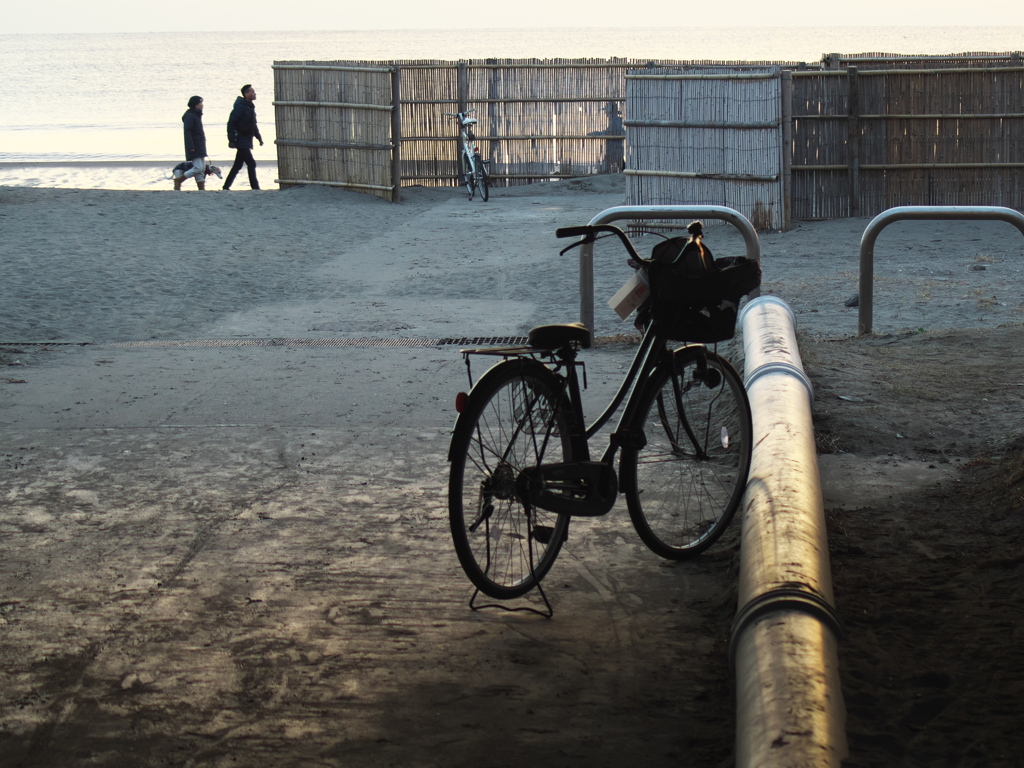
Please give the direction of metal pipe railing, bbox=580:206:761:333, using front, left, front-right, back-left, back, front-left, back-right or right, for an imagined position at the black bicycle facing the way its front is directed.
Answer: front-left

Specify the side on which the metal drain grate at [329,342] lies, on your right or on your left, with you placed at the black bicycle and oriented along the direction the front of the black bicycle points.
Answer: on your left

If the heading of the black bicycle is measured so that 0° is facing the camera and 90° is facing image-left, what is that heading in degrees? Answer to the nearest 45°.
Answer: approximately 225°
